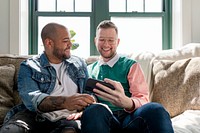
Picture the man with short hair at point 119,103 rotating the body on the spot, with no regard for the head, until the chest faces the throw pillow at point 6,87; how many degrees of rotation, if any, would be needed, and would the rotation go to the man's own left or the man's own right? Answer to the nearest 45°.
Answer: approximately 135° to the man's own right

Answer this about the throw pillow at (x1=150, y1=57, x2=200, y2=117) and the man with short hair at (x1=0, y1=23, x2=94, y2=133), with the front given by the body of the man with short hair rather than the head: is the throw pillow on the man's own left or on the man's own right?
on the man's own left

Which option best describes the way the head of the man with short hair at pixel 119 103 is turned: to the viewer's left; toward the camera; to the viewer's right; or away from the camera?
toward the camera

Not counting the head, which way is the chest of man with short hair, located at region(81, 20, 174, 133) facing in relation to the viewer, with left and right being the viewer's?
facing the viewer

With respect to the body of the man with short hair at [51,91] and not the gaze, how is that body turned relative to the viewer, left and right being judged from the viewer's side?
facing the viewer and to the right of the viewer

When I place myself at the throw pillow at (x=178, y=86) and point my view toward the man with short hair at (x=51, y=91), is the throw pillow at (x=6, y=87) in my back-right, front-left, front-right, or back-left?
front-right

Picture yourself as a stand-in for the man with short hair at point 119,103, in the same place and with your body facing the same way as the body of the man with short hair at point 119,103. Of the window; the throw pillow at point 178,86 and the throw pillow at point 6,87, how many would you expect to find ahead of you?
0

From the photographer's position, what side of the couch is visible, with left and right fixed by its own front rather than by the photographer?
front

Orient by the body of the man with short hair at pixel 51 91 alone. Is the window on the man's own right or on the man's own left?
on the man's own left
